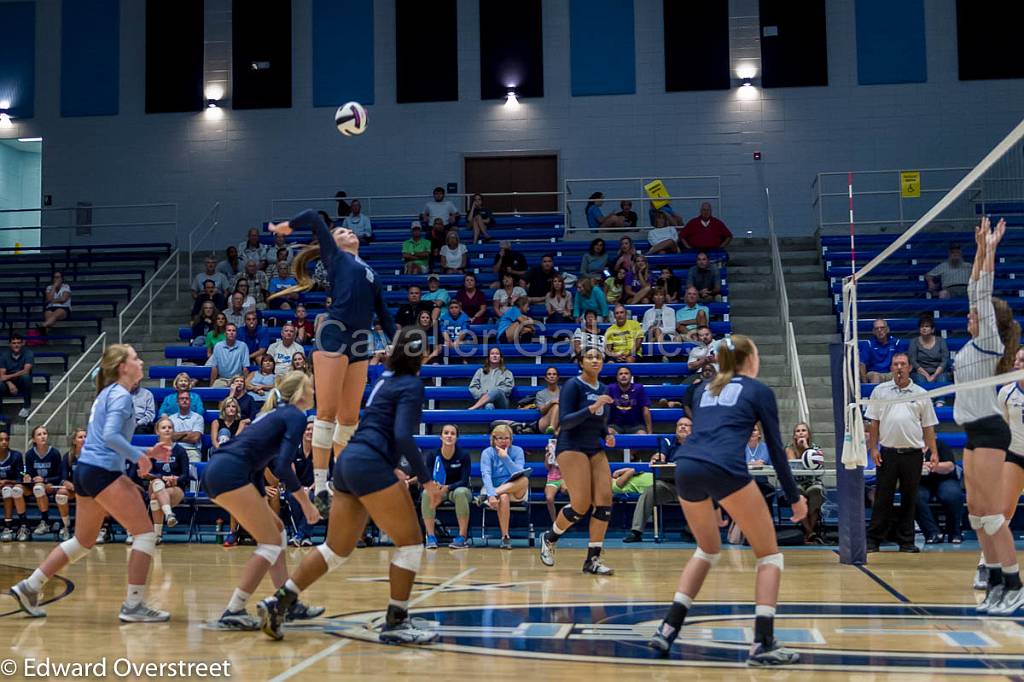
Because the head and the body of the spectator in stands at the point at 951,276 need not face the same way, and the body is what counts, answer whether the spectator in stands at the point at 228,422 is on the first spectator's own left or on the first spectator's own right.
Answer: on the first spectator's own right

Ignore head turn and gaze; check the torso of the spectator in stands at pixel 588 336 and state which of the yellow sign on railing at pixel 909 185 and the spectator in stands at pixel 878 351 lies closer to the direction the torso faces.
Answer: the spectator in stands

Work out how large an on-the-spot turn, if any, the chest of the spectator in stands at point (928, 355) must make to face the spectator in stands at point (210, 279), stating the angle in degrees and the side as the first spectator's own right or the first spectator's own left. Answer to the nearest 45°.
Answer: approximately 90° to the first spectator's own right

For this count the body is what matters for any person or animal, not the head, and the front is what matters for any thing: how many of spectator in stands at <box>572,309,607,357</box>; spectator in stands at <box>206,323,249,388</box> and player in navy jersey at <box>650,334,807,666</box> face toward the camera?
2

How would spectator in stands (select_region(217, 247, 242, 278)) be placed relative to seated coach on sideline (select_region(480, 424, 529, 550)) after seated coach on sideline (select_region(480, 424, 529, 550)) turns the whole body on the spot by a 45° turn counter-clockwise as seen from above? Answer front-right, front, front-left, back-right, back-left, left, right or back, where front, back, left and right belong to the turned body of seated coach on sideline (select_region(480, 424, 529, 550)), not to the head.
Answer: back

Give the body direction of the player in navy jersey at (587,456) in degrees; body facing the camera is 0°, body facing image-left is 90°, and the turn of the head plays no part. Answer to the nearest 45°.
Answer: approximately 315°
